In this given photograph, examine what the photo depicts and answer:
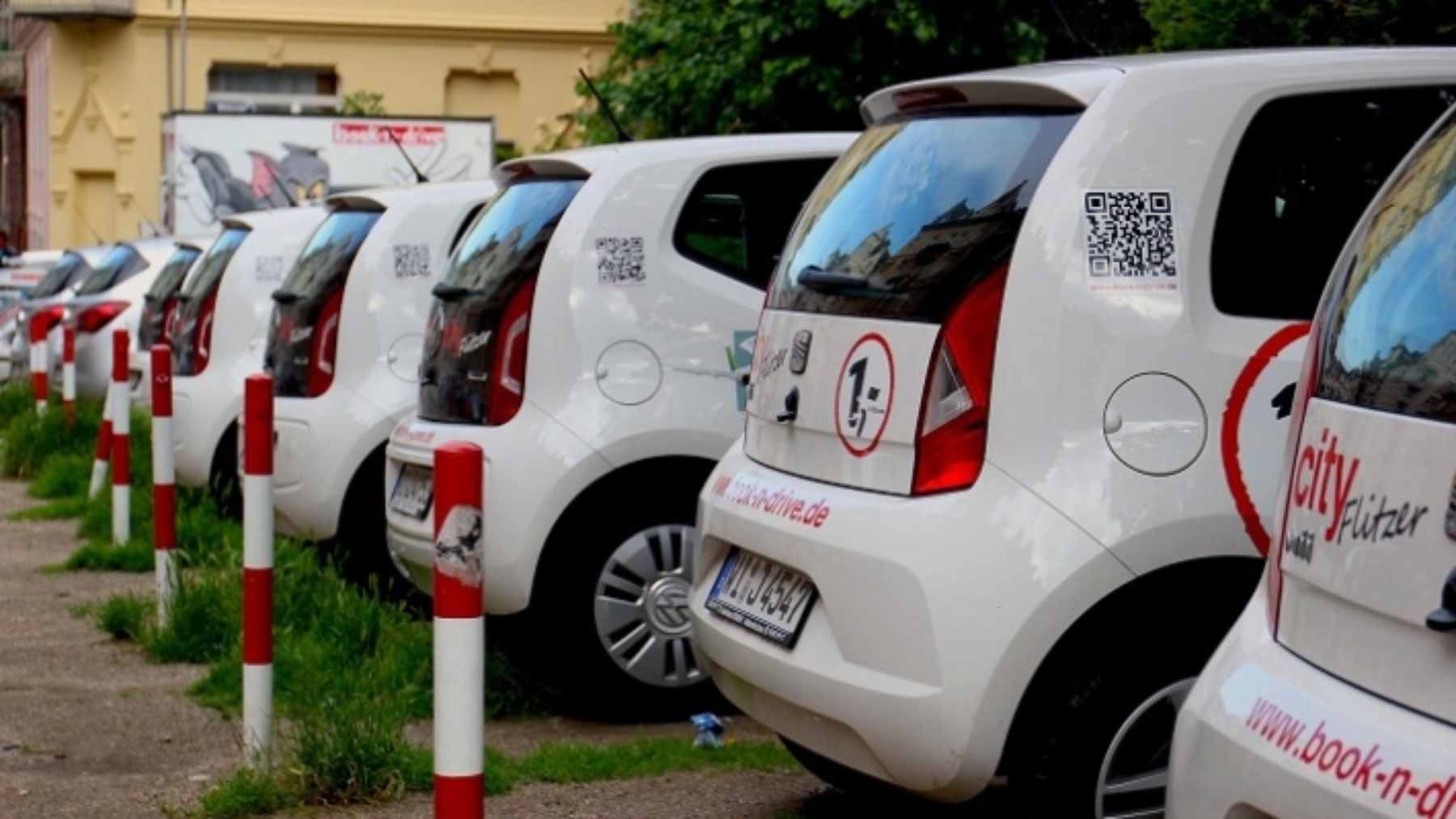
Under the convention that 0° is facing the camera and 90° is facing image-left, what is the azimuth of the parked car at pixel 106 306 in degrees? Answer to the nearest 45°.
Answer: approximately 225°

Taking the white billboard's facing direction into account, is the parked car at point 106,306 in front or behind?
in front

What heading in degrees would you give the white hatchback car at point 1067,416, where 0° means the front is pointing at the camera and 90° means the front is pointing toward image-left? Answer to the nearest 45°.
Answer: approximately 225°

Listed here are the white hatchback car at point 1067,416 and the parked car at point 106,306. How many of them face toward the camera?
0

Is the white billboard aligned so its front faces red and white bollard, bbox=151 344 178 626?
yes

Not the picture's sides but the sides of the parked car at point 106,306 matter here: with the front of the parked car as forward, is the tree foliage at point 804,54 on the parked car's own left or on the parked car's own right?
on the parked car's own right

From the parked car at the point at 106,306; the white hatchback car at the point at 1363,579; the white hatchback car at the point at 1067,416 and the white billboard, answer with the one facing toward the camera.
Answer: the white billboard

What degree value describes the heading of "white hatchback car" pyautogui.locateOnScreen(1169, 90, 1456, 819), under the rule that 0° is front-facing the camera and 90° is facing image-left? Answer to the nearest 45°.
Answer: approximately 225°

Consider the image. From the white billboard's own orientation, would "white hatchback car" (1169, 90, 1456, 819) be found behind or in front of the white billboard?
in front

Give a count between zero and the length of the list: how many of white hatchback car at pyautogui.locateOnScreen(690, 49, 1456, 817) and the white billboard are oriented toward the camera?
1

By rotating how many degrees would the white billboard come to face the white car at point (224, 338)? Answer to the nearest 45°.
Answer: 0° — it already faces it

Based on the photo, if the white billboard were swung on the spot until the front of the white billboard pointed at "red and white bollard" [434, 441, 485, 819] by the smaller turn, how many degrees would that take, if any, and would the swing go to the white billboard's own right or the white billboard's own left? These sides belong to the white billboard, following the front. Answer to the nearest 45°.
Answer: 0° — it already faces it
